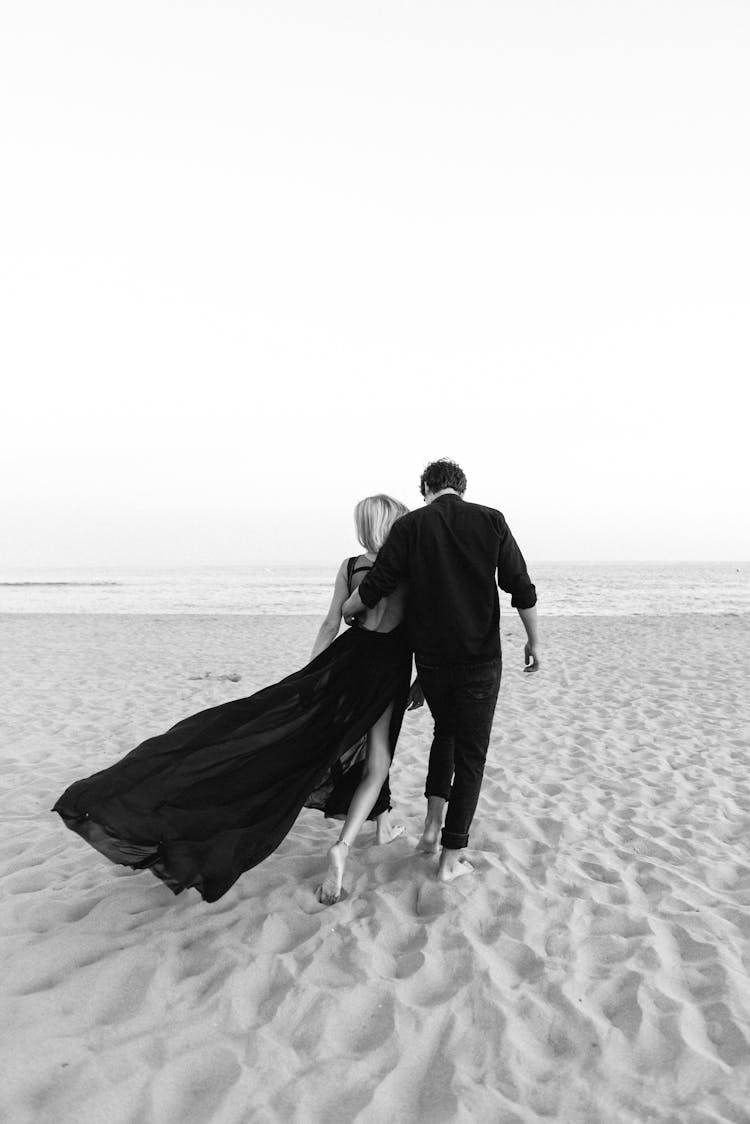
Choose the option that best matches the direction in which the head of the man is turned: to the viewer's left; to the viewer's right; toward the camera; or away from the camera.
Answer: away from the camera

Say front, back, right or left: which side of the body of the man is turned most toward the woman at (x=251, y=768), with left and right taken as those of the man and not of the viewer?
left

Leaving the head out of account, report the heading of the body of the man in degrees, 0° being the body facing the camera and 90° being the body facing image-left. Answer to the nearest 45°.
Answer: approximately 180°

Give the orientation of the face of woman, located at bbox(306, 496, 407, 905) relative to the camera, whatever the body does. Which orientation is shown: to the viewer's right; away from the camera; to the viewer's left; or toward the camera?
away from the camera
